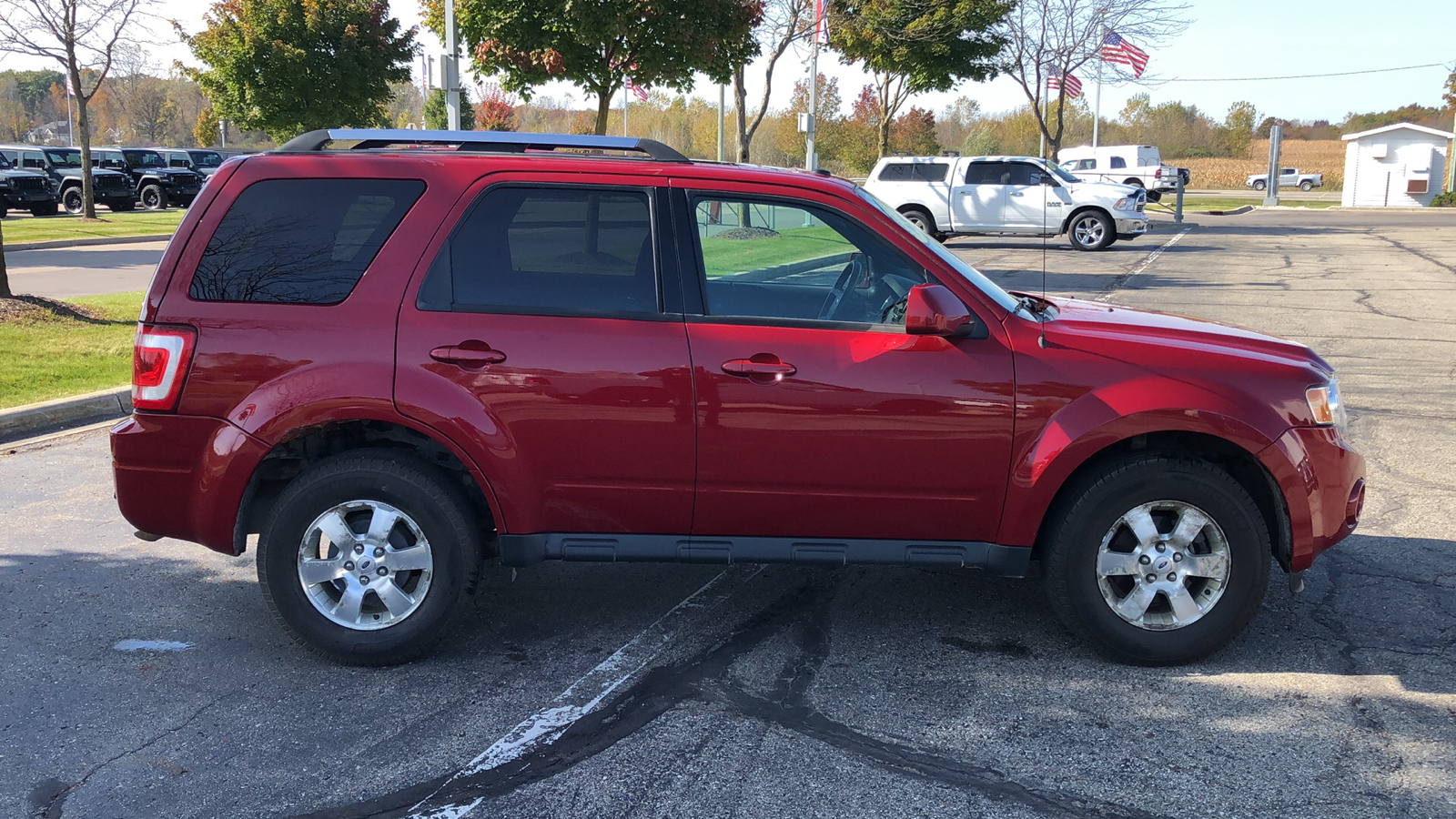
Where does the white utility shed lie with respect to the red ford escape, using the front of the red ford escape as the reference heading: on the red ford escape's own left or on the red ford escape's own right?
on the red ford escape's own left

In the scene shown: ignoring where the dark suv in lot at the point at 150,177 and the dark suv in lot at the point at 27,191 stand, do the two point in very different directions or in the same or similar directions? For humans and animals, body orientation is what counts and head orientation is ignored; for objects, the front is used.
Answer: same or similar directions

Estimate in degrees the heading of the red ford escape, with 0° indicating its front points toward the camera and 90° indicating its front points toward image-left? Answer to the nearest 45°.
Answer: approximately 270°

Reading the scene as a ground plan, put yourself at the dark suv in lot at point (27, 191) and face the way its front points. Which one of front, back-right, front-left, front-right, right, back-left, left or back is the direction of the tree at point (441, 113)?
left

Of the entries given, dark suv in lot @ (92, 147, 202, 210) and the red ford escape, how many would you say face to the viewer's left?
0

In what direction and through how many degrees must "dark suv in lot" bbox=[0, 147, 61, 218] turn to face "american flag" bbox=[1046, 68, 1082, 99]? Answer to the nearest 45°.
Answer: approximately 45° to its left

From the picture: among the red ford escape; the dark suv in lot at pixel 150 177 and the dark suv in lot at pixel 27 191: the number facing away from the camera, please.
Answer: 0

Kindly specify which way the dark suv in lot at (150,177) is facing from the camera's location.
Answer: facing the viewer and to the right of the viewer

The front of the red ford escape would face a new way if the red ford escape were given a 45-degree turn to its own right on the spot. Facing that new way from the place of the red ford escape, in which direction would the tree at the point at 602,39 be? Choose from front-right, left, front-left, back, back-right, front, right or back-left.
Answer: back-left
